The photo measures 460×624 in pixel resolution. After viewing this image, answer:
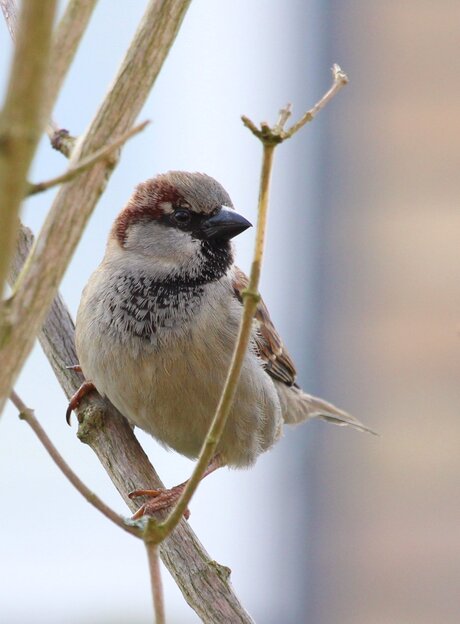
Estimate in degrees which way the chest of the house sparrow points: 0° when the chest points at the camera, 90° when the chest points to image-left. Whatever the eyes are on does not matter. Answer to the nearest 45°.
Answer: approximately 45°

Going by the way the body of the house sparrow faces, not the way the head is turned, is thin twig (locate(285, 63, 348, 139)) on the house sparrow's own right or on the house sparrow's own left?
on the house sparrow's own left

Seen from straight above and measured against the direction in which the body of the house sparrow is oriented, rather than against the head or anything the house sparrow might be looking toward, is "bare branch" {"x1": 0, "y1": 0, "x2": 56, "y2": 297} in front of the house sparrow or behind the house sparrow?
in front

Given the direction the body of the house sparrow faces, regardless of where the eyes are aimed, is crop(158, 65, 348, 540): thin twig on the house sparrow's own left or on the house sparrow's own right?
on the house sparrow's own left
